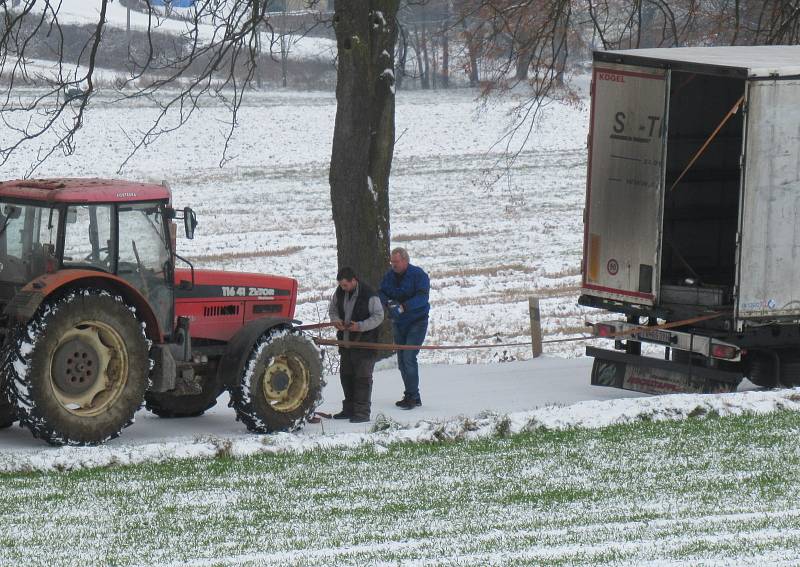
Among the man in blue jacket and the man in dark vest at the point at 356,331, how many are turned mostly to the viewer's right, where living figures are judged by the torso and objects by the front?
0

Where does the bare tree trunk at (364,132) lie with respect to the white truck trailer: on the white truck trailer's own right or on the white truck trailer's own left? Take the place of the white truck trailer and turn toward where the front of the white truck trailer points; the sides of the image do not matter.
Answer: on the white truck trailer's own left

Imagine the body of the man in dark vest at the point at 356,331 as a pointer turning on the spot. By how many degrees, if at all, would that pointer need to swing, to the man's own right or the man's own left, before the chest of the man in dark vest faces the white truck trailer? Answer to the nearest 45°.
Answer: approximately 135° to the man's own left

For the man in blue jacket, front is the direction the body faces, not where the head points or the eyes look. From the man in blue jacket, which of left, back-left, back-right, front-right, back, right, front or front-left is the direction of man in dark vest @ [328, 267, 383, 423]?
front

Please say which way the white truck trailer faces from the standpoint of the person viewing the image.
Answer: facing away from the viewer and to the right of the viewer

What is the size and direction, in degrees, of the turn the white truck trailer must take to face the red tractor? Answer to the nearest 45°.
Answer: approximately 180°

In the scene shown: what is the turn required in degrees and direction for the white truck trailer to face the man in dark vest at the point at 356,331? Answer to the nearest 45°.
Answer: approximately 180°

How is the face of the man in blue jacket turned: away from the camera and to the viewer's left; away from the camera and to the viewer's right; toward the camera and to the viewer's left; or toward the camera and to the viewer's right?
toward the camera and to the viewer's left

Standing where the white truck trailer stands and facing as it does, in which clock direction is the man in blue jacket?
The man in blue jacket is roughly at 7 o'clock from the white truck trailer.

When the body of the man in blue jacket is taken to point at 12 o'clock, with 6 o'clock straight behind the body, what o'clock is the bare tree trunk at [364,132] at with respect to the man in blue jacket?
The bare tree trunk is roughly at 4 o'clock from the man in blue jacket.

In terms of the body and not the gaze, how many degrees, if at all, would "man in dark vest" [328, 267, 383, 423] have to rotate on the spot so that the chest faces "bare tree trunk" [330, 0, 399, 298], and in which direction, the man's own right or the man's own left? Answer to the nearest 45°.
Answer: approximately 135° to the man's own right

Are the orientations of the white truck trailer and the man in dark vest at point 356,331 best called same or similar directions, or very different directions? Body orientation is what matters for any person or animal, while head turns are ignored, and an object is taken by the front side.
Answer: very different directions

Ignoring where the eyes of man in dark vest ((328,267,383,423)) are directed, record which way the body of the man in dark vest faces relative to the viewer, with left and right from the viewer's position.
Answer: facing the viewer and to the left of the viewer

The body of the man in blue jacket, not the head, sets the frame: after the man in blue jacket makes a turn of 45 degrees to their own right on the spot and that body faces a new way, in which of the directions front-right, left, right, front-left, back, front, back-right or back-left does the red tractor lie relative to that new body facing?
front-left
